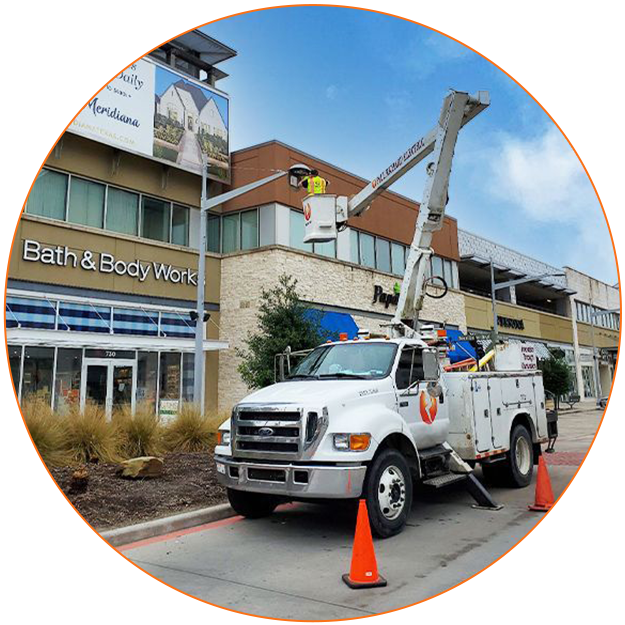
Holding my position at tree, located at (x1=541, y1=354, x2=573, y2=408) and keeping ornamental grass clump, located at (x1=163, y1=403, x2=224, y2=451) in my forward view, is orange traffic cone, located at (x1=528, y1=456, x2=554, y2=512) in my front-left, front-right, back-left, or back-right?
front-left

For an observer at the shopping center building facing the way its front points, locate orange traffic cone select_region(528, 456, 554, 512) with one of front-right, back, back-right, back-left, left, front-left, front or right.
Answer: front

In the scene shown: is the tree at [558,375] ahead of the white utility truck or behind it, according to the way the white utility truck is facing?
behind

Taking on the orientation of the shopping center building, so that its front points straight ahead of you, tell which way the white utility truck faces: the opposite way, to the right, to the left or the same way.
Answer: to the right

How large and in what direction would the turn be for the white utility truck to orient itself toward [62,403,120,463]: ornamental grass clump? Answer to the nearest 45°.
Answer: approximately 45° to its right

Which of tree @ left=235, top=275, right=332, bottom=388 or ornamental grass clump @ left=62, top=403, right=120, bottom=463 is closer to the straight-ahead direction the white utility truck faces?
the ornamental grass clump

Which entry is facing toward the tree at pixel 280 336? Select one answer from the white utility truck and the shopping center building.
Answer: the shopping center building

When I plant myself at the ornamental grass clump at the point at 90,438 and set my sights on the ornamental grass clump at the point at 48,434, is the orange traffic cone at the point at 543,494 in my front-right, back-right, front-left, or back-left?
back-left

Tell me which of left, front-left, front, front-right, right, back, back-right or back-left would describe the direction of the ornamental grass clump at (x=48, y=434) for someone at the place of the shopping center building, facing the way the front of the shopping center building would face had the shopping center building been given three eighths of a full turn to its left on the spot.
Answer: back

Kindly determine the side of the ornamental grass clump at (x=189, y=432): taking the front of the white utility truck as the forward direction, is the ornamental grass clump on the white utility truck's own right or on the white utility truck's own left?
on the white utility truck's own right

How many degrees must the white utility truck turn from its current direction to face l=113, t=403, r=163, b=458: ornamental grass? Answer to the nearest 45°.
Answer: approximately 90° to its right

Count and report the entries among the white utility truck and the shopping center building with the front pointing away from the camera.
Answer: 0

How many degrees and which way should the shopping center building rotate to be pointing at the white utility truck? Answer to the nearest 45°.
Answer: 0° — it already faces it

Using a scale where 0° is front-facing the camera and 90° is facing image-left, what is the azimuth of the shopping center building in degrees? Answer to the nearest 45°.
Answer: approximately 315°

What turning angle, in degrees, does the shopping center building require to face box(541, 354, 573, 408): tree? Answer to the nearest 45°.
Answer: approximately 45° to its left

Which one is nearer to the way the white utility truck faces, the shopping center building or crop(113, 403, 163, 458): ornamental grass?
the ornamental grass

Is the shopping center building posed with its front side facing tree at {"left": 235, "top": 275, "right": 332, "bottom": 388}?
yes

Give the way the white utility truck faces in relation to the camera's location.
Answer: facing the viewer and to the left of the viewer
